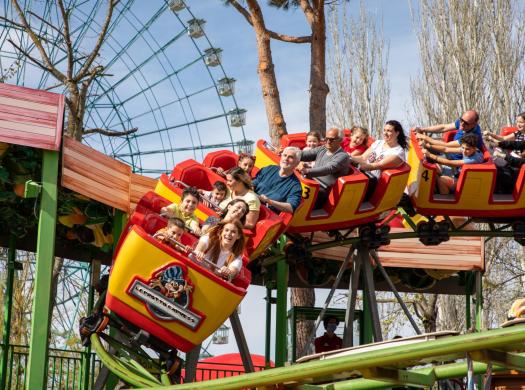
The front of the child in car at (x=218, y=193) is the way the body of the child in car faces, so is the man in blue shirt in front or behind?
behind

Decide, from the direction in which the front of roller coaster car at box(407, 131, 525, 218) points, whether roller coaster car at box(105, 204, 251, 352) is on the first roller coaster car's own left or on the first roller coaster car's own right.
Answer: on the first roller coaster car's own left

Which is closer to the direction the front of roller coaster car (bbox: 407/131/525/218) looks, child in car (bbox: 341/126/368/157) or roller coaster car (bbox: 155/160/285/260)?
the child in car

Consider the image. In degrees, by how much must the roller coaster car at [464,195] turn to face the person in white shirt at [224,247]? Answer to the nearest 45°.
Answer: approximately 45° to its left

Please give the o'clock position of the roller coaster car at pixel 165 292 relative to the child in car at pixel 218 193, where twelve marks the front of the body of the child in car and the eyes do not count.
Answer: The roller coaster car is roughly at 11 o'clock from the child in car.

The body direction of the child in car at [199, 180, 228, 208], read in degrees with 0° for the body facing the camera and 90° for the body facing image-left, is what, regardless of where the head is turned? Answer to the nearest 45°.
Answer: approximately 45°

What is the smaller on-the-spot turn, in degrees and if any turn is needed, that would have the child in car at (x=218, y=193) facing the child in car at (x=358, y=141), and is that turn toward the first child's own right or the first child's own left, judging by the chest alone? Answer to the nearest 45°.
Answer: approximately 180°

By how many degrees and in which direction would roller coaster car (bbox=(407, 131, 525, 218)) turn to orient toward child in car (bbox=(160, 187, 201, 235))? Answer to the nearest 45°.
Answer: approximately 45° to its left

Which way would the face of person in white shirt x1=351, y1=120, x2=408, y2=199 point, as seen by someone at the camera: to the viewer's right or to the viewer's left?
to the viewer's left

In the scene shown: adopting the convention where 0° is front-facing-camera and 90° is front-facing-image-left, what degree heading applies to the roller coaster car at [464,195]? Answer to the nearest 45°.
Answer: approximately 90°

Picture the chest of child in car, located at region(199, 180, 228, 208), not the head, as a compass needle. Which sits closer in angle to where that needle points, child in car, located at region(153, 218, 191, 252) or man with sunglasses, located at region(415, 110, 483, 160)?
the child in car
